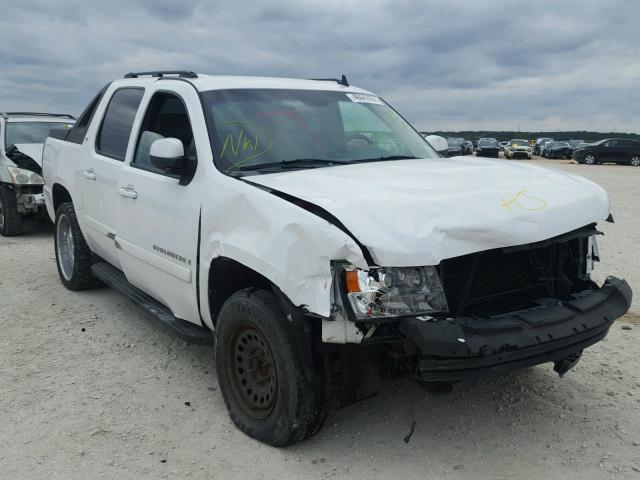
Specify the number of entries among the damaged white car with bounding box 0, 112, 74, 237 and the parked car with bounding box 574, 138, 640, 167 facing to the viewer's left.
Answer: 1

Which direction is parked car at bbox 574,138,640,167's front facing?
to the viewer's left

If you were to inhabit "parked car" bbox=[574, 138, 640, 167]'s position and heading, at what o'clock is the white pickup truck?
The white pickup truck is roughly at 9 o'clock from the parked car.

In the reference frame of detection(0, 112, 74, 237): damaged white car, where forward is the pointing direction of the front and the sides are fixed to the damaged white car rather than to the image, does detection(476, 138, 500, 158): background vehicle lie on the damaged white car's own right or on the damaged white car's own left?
on the damaged white car's own left

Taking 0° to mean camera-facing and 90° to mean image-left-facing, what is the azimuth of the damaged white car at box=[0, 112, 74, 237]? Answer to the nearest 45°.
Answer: approximately 315°

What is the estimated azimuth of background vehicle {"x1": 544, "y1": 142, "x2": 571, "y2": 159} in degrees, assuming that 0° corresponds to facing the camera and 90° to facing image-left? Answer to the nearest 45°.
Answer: approximately 45°

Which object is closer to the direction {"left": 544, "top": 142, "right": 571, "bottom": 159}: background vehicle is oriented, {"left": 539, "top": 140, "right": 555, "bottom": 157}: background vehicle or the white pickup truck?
the white pickup truck

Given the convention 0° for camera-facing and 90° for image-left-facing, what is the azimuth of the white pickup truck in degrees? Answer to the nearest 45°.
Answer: approximately 315°
